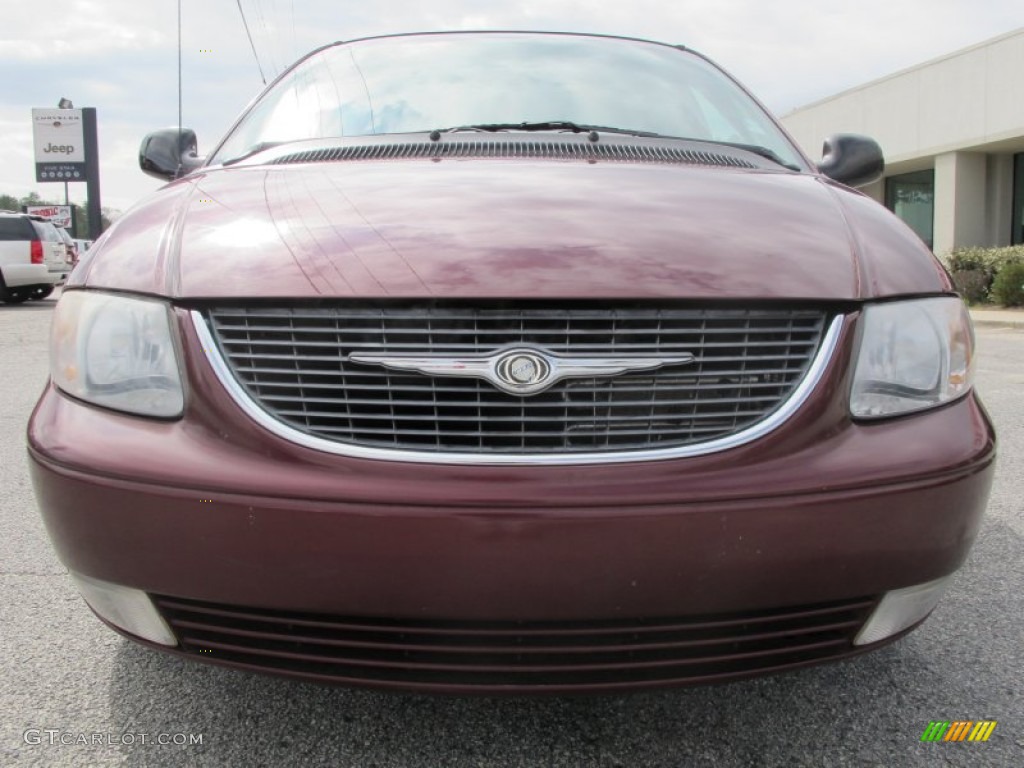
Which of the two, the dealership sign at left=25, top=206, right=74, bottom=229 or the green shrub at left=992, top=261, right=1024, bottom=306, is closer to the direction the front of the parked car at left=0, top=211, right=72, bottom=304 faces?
the dealership sign

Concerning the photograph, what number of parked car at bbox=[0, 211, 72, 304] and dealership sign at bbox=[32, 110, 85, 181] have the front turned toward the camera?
1

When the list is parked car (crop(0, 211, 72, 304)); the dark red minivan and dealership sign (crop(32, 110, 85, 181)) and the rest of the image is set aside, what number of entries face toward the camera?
2

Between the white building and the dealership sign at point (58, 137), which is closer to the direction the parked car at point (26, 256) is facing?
the dealership sign

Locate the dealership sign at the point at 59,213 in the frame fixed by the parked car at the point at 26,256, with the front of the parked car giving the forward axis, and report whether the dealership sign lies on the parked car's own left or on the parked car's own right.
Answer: on the parked car's own right

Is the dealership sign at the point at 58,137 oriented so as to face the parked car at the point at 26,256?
yes

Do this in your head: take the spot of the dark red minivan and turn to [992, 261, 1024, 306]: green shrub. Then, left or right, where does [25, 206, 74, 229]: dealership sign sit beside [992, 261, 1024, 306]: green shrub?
left
